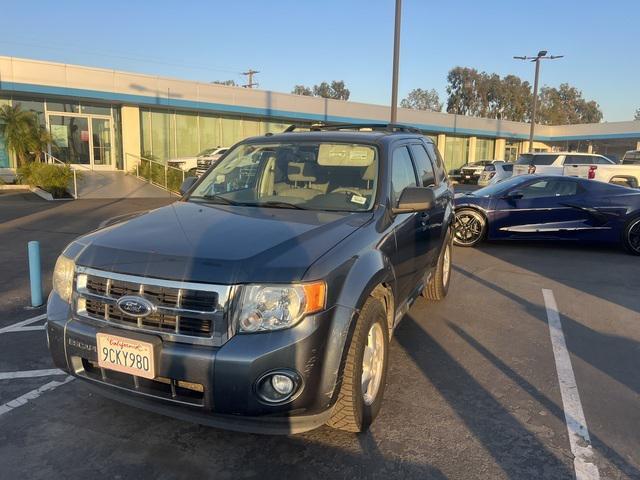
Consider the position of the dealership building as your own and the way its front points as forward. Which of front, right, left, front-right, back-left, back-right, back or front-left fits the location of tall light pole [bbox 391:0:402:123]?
front

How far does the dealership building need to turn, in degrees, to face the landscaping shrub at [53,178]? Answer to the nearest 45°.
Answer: approximately 45° to its right

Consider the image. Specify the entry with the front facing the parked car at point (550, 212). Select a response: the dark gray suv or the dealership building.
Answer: the dealership building

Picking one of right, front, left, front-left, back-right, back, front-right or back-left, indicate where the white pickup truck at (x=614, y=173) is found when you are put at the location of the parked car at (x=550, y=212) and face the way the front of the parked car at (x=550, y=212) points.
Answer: right

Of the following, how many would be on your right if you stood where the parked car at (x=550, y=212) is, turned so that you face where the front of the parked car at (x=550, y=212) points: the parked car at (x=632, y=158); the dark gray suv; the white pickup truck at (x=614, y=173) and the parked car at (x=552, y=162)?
3

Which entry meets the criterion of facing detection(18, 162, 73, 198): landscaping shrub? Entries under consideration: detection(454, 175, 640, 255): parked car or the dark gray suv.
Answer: the parked car

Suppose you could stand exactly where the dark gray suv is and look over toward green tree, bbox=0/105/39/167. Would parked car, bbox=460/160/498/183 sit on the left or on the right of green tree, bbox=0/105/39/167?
right

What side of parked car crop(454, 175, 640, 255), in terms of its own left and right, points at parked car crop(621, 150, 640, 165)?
right

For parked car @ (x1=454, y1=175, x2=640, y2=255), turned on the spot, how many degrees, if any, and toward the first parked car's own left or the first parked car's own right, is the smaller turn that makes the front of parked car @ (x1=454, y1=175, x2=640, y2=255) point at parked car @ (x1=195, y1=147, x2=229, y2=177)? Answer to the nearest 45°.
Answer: approximately 45° to the first parked car's own right

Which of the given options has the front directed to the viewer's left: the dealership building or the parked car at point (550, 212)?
the parked car

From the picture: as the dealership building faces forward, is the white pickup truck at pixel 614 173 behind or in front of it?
in front

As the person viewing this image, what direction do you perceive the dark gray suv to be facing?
facing the viewer and to the left of the viewer

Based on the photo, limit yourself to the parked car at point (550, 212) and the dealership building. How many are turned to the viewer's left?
1

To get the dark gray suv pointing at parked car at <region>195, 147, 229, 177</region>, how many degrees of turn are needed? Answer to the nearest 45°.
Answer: approximately 135° to its right

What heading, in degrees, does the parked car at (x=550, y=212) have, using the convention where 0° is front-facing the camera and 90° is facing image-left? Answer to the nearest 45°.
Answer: approximately 90°
